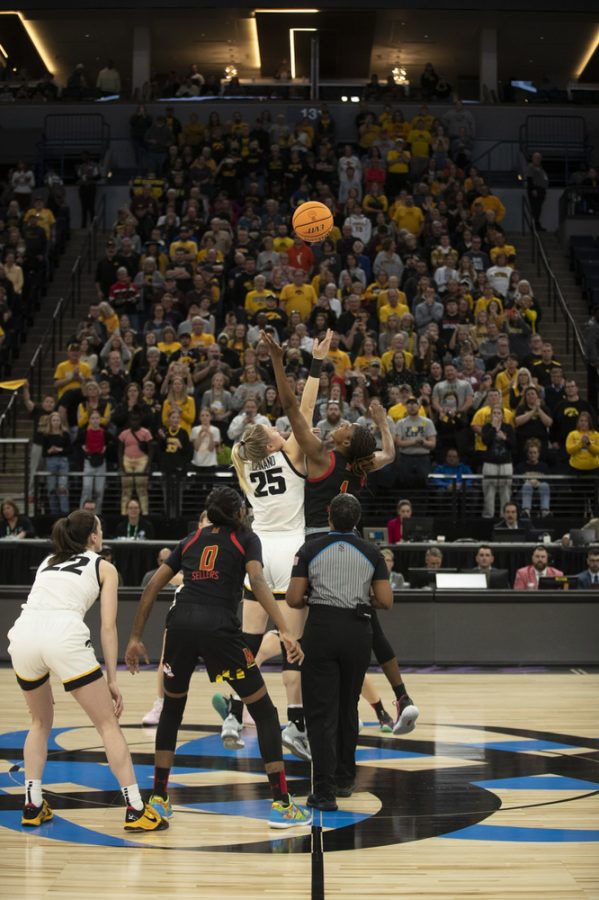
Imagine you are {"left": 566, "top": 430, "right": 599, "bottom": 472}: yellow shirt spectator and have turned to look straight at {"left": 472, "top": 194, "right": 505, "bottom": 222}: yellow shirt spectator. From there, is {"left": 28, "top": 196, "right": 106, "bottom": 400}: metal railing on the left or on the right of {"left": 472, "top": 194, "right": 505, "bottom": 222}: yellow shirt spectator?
left

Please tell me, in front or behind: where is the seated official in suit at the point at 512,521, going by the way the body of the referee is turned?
in front

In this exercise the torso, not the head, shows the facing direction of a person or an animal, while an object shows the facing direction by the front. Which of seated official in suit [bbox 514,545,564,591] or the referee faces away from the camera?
the referee

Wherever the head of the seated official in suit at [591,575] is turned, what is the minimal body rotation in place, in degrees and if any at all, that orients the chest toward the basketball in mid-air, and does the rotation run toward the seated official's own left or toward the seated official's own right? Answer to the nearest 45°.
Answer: approximately 45° to the seated official's own right

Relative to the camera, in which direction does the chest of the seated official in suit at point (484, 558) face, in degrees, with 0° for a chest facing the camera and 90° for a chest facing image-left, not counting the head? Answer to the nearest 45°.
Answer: approximately 0°

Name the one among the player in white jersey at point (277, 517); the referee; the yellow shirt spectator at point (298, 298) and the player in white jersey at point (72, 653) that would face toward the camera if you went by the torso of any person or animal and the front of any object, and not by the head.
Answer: the yellow shirt spectator

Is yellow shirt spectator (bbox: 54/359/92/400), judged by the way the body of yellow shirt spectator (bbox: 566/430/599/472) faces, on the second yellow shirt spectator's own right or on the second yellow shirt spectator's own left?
on the second yellow shirt spectator's own right

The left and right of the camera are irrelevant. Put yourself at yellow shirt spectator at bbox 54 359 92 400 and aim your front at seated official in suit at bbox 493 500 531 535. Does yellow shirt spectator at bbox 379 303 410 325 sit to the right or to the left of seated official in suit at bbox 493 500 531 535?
left

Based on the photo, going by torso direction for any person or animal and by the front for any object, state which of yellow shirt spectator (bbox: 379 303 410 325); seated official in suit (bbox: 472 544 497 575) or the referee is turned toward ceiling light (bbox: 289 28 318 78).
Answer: the referee

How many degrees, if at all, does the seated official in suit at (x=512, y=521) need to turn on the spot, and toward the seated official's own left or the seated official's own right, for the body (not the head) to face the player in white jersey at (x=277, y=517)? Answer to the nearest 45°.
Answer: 0° — they already face them

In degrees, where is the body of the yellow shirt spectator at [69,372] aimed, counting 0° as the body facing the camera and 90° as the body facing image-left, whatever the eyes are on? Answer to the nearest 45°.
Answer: approximately 0°

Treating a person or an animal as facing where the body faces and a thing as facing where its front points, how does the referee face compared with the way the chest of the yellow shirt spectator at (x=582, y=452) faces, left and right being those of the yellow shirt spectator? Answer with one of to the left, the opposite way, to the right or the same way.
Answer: the opposite way
